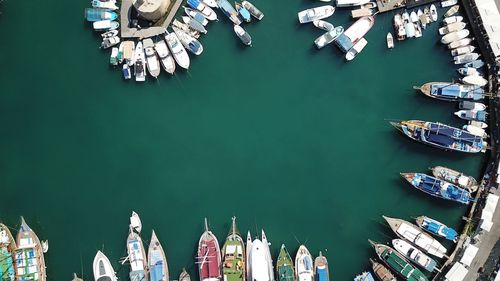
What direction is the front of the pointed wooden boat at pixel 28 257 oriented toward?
away from the camera

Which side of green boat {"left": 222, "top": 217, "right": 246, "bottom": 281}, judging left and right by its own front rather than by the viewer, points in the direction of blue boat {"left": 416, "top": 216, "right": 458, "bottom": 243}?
right

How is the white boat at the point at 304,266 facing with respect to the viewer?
away from the camera

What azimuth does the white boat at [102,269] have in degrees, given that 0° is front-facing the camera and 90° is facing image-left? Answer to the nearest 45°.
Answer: approximately 180°

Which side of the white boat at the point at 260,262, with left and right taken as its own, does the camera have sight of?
back

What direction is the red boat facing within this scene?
away from the camera

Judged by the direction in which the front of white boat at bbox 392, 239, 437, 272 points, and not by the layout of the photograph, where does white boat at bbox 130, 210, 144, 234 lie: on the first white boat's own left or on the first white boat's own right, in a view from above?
on the first white boat's own left

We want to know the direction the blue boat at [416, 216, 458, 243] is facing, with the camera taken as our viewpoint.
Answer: facing away from the viewer and to the left of the viewer
